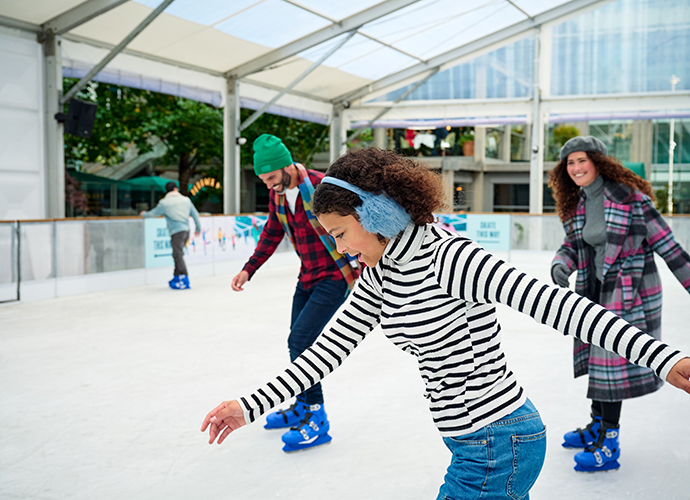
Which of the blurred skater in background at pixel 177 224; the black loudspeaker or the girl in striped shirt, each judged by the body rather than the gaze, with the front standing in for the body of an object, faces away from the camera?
the blurred skater in background

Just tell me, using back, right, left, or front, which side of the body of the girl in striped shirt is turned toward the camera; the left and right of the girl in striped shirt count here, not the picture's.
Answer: left

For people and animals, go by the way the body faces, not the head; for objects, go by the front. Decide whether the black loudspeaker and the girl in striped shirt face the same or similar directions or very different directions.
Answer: very different directions

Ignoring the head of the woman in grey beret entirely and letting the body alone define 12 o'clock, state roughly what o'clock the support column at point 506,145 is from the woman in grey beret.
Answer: The support column is roughly at 4 o'clock from the woman in grey beret.

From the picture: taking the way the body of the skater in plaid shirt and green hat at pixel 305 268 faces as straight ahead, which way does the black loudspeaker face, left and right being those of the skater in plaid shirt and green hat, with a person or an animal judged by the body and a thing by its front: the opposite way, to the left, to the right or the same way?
to the left

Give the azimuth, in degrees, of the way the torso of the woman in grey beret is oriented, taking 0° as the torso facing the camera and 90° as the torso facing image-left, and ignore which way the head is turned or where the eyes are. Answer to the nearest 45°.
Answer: approximately 45°

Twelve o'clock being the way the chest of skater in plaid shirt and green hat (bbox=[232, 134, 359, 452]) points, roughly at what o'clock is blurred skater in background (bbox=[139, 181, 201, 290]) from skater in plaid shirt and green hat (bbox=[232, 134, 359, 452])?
blurred skater in background (bbox=[139, 181, 201, 290]) is roughly at 4 o'clock from skater in plaid shirt and green hat (bbox=[232, 134, 359, 452]).

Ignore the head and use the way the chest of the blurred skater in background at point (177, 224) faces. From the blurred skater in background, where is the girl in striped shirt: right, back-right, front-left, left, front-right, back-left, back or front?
back

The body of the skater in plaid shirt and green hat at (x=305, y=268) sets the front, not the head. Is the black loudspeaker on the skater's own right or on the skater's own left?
on the skater's own right

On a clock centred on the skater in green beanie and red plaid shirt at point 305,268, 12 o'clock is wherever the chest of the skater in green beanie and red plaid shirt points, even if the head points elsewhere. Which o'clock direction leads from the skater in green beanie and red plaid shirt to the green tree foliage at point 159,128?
The green tree foliage is roughly at 4 o'clock from the skater in green beanie and red plaid shirt.

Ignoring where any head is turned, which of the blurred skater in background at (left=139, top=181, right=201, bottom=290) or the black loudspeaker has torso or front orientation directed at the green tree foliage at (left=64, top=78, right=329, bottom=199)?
the blurred skater in background

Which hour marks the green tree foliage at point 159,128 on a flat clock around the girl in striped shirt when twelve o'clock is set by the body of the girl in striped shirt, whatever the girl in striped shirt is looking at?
The green tree foliage is roughly at 2 o'clock from the girl in striped shirt.

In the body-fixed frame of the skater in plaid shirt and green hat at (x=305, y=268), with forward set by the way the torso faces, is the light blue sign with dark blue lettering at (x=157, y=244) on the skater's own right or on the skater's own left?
on the skater's own right

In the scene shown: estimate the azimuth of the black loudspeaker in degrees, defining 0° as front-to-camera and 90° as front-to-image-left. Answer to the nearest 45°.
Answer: approximately 315°

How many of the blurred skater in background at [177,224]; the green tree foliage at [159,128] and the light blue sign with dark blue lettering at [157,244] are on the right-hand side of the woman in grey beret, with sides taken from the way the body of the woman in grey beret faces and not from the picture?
3

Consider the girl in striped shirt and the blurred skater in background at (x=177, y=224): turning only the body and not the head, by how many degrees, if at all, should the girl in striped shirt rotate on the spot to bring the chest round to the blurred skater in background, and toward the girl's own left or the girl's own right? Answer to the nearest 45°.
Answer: approximately 45° to the girl's own right

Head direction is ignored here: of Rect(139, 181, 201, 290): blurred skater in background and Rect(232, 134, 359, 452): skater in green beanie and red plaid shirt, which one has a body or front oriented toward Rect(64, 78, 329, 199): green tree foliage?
Rect(139, 181, 201, 290): blurred skater in background

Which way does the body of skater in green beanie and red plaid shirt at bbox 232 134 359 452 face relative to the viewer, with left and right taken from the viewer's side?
facing the viewer and to the left of the viewer
